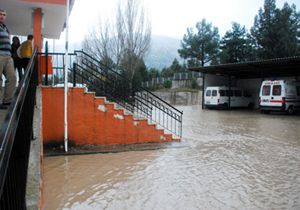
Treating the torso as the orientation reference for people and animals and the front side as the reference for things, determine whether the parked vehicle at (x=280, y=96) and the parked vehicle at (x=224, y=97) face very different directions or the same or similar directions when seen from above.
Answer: same or similar directions

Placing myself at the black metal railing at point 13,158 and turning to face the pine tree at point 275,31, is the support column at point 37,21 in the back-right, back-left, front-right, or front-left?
front-left

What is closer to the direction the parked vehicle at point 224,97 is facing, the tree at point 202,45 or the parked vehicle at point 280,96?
the tree
